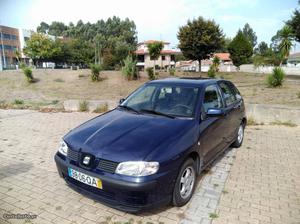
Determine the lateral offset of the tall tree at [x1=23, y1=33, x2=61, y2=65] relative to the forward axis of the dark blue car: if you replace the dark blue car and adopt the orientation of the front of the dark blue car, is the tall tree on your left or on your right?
on your right

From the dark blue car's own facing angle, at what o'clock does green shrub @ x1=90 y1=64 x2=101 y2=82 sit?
The green shrub is roughly at 4 o'clock from the dark blue car.

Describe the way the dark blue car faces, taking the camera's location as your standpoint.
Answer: facing the viewer and to the left of the viewer

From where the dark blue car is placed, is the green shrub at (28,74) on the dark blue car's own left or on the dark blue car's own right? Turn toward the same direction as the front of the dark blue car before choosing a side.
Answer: on the dark blue car's own right

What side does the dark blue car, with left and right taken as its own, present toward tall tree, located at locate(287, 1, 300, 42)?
back

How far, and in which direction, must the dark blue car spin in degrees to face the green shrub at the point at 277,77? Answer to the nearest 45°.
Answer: approximately 180°

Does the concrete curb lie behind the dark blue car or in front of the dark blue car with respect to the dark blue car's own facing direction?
behind

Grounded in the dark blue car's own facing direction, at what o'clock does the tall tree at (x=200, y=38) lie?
The tall tree is roughly at 5 o'clock from the dark blue car.

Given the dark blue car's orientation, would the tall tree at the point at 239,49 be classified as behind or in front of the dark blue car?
behind
